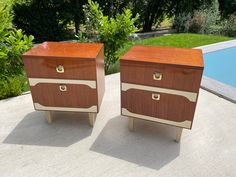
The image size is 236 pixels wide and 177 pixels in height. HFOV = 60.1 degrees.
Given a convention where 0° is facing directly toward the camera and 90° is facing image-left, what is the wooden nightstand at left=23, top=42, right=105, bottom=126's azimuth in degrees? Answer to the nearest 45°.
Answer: approximately 0°

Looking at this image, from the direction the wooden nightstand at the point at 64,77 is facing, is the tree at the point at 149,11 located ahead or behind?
behind

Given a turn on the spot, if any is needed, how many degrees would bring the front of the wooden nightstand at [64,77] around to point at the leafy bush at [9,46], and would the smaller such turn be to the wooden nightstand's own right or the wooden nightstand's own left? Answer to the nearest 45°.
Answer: approximately 135° to the wooden nightstand's own right

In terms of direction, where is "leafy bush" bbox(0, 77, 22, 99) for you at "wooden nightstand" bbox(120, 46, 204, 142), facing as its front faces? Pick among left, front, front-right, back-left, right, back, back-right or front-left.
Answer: right

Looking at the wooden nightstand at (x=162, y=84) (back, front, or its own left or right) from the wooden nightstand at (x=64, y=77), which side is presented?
right

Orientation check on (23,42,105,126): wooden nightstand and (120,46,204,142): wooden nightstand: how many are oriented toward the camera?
2

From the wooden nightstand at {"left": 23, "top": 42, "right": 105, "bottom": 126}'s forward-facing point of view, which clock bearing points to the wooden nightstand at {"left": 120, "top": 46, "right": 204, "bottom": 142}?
the wooden nightstand at {"left": 120, "top": 46, "right": 204, "bottom": 142} is roughly at 10 o'clock from the wooden nightstand at {"left": 23, "top": 42, "right": 105, "bottom": 126}.

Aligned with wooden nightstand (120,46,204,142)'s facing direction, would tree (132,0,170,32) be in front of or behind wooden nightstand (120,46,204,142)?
behind
